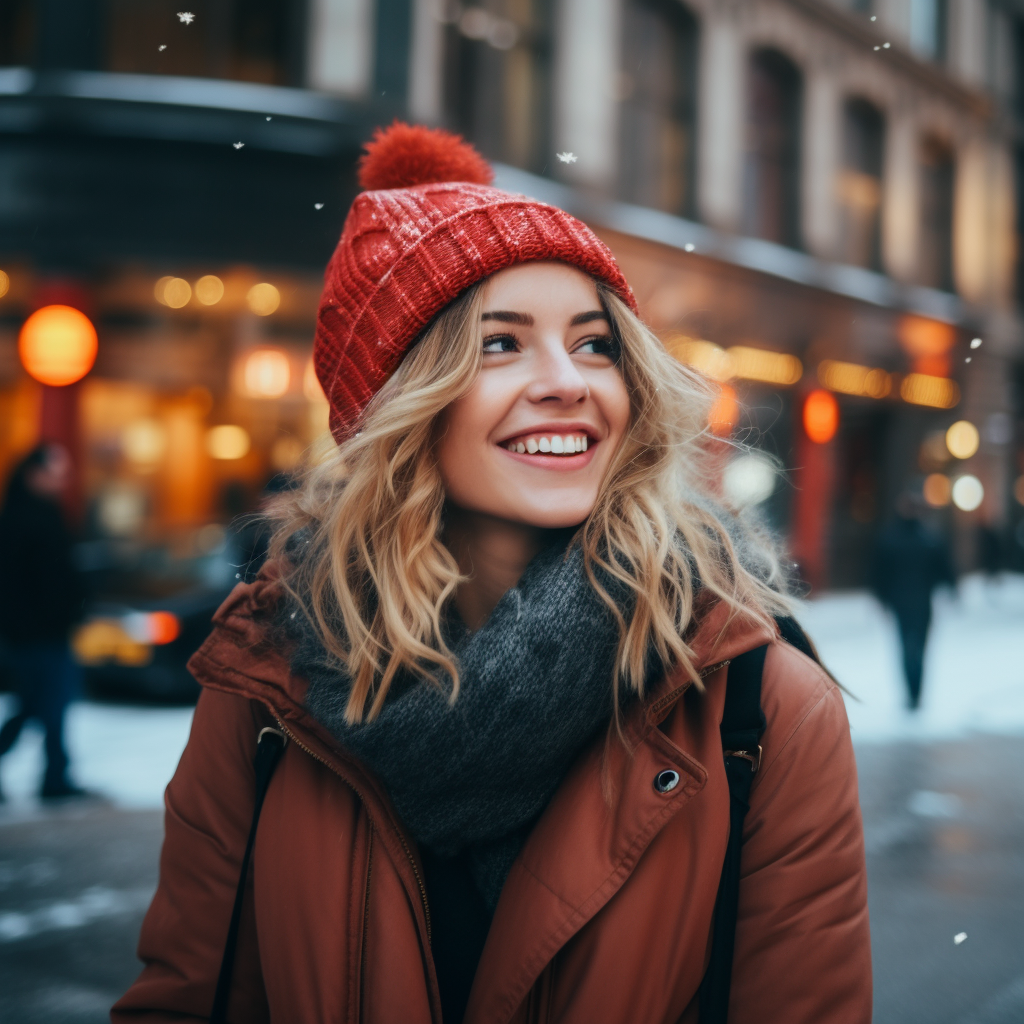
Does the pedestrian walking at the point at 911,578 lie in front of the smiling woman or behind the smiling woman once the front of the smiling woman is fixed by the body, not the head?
behind

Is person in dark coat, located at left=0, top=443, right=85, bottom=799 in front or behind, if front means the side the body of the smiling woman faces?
behind

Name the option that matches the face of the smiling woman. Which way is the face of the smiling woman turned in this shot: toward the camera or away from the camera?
toward the camera

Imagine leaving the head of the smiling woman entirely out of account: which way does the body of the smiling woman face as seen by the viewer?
toward the camera

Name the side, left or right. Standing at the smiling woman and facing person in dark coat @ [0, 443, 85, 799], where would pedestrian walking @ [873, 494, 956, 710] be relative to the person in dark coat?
right

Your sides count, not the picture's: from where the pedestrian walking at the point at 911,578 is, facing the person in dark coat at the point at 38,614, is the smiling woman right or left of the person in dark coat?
left
